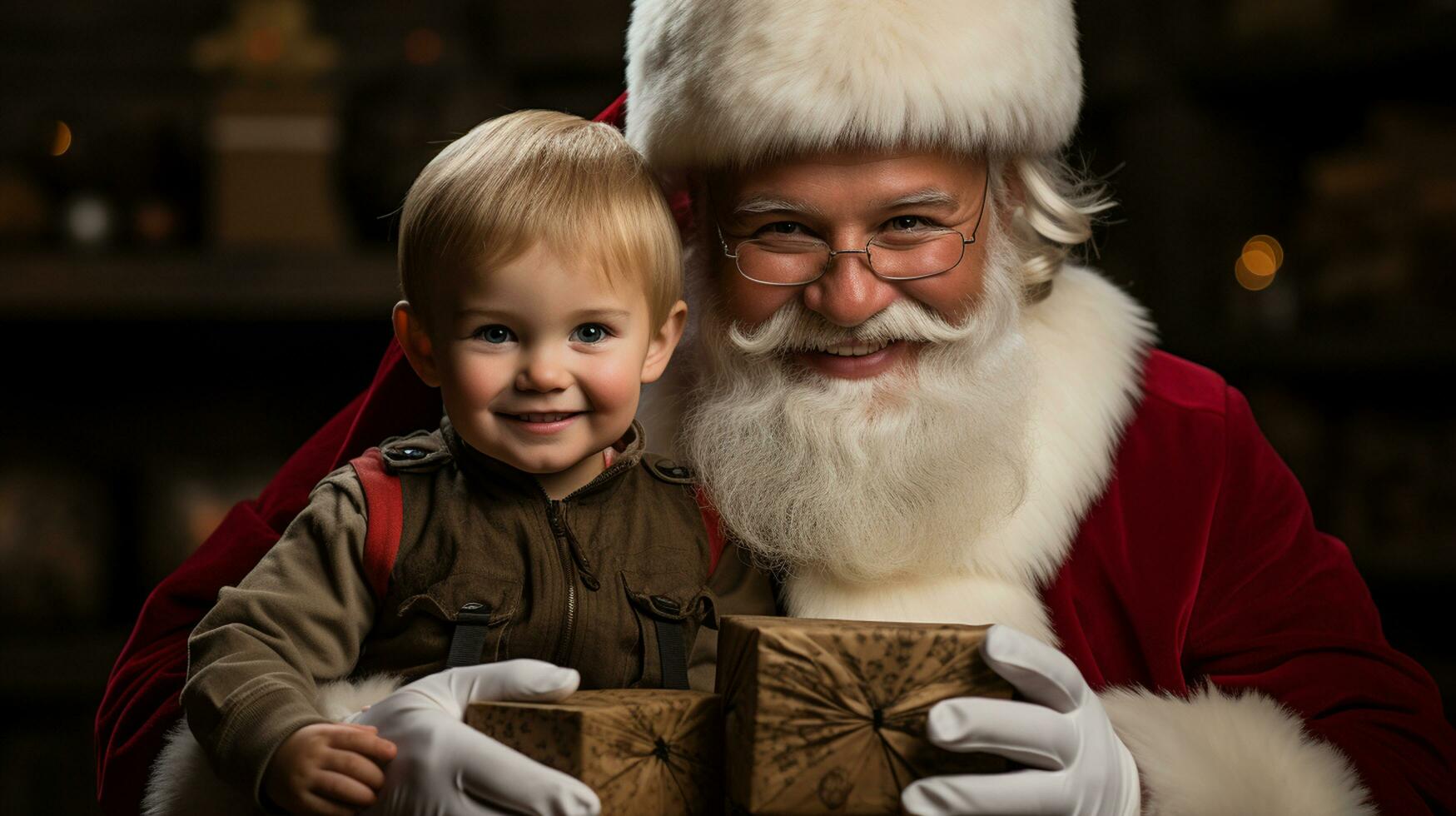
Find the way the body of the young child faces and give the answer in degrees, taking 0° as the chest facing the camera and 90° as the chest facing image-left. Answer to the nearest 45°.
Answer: approximately 0°

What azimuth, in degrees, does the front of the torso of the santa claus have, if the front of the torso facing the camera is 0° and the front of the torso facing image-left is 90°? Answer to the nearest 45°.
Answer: approximately 0°
